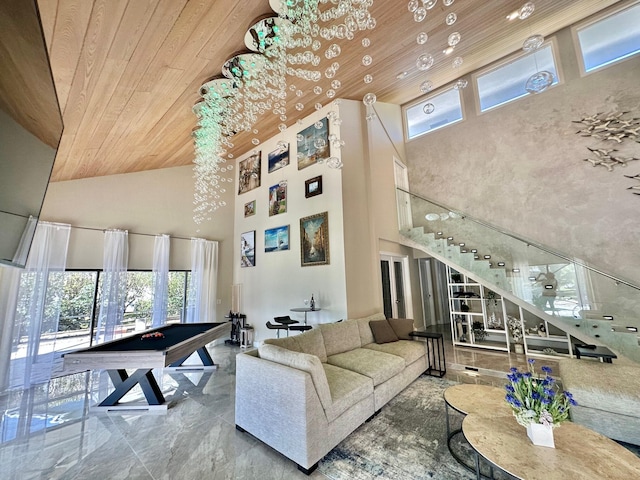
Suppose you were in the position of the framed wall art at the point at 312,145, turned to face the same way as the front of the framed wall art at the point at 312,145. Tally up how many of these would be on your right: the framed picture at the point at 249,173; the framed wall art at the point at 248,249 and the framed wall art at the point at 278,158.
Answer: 3

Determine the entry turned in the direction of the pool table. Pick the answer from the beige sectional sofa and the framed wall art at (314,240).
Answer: the framed wall art

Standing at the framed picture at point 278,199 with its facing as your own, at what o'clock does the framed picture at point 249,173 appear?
the framed picture at point 249,173 is roughly at 3 o'clock from the framed picture at point 278,199.

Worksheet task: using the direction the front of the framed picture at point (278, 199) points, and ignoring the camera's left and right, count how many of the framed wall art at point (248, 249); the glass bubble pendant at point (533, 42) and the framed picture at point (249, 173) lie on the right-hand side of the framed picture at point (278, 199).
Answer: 2

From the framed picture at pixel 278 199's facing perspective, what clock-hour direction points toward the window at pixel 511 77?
The window is roughly at 8 o'clock from the framed picture.

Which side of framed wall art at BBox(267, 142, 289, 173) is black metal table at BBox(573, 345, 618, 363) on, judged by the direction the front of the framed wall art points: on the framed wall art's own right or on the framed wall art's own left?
on the framed wall art's own left

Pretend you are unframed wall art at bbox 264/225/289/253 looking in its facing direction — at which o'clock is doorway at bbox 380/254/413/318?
The doorway is roughly at 8 o'clock from the unframed wall art.

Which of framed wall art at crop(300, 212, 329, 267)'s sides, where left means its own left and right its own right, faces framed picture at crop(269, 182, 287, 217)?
right

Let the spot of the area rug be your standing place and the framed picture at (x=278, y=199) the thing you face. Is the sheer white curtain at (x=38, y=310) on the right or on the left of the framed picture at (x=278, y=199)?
left

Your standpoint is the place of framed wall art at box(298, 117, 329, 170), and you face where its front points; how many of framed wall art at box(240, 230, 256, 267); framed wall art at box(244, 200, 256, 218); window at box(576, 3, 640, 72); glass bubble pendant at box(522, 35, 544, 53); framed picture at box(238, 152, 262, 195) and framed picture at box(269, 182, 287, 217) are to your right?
4

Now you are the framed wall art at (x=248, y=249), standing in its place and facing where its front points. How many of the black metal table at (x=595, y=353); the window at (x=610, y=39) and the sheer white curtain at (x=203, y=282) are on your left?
2
